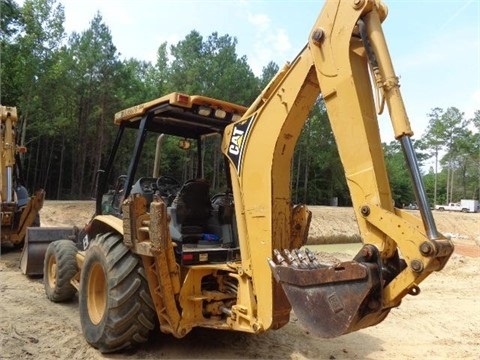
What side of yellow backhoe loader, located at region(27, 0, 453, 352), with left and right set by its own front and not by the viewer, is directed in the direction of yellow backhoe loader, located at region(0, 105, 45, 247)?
front

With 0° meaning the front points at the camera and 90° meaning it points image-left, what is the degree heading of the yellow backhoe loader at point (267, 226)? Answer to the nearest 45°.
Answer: approximately 135°
